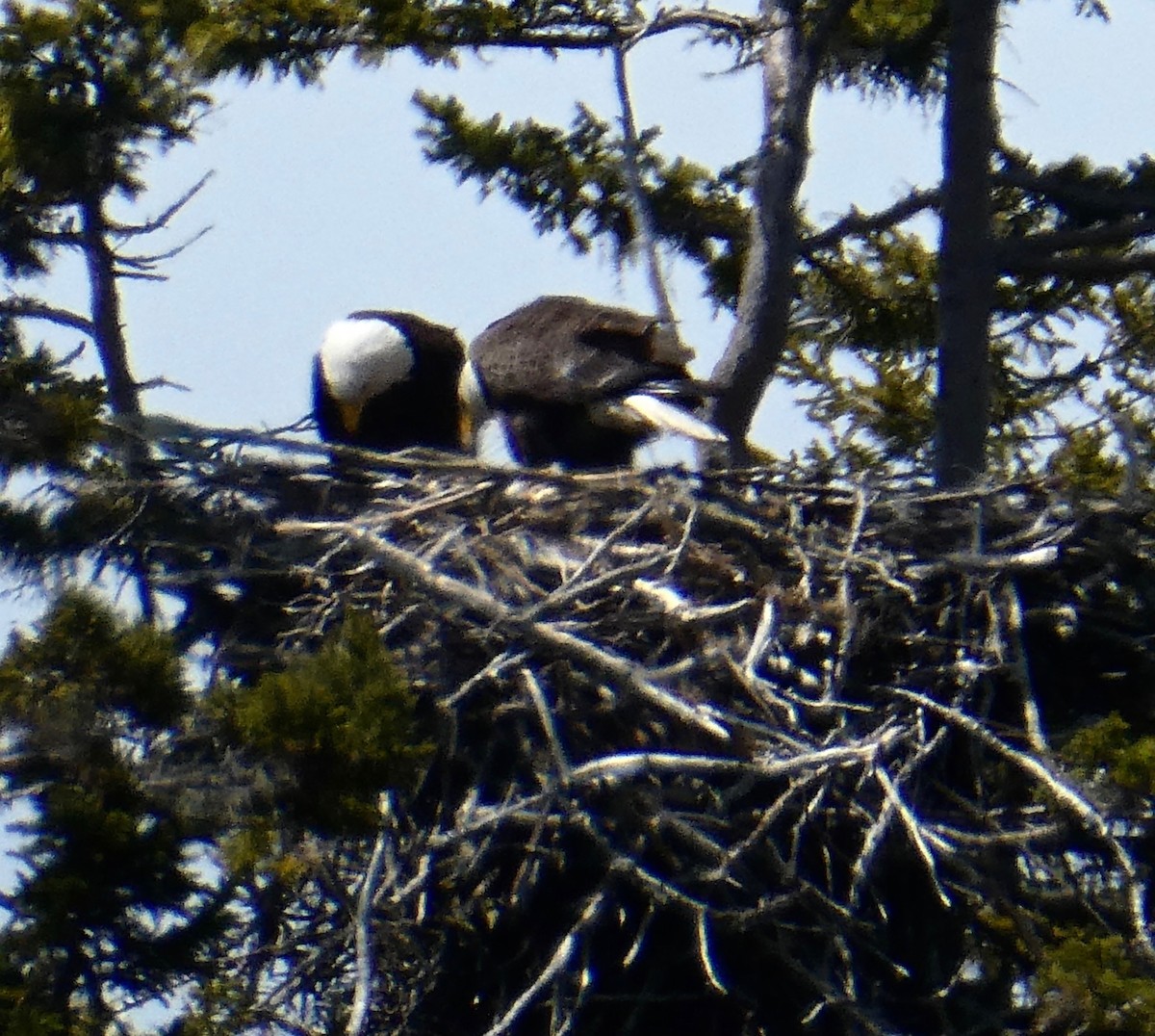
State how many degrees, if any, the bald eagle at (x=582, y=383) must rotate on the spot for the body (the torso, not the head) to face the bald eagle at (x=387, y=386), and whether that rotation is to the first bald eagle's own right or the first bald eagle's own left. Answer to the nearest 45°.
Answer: approximately 45° to the first bald eagle's own right

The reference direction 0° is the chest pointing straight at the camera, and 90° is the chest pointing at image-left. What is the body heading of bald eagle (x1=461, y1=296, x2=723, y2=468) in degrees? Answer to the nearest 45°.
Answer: approximately 90°
